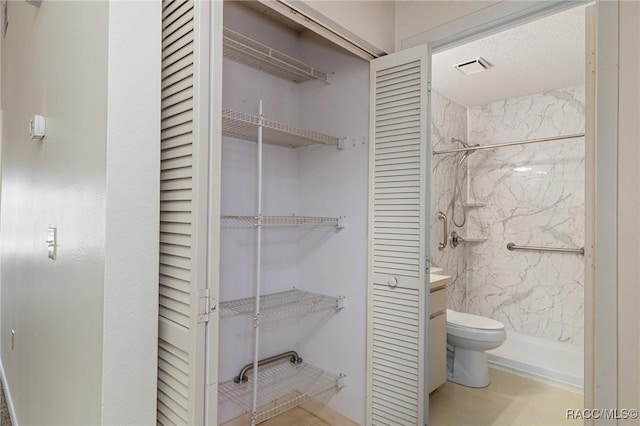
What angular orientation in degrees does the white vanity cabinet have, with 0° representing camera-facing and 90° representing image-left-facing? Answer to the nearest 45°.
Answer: approximately 315°

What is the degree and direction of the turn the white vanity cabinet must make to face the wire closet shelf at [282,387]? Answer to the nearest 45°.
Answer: approximately 90° to its right

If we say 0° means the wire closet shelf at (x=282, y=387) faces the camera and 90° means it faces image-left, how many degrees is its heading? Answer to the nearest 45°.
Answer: approximately 315°

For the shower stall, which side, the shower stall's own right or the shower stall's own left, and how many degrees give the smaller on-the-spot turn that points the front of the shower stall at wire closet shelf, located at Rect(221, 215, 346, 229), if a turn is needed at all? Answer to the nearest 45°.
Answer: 0° — it already faces it

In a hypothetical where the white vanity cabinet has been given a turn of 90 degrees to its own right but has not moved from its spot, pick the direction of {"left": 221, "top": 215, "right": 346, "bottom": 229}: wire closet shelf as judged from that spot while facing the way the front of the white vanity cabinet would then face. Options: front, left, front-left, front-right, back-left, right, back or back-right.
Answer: front

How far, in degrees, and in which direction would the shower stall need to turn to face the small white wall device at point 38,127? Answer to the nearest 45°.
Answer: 0° — it already faces it

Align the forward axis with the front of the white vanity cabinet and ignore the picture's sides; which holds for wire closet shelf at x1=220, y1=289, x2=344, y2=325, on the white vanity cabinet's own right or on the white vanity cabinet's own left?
on the white vanity cabinet's own right
